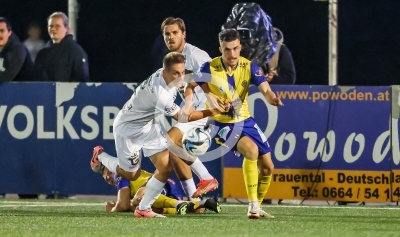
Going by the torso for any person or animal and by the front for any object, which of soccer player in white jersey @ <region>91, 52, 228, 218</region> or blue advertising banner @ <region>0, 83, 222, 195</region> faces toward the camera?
the blue advertising banner

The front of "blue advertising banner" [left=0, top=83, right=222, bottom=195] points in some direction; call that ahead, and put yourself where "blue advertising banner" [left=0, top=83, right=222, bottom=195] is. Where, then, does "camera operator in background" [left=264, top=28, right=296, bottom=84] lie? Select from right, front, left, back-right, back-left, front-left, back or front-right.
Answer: left

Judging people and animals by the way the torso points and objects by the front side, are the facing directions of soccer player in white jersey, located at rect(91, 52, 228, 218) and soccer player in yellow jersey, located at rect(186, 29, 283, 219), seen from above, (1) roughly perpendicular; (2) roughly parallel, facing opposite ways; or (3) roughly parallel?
roughly perpendicular

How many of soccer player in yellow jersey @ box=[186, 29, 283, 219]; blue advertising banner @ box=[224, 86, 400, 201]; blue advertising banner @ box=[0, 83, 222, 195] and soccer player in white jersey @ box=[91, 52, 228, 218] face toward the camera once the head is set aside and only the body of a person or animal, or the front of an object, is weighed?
3

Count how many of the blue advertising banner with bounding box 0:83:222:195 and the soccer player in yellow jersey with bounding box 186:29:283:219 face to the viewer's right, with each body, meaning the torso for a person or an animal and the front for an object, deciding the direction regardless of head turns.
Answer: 0

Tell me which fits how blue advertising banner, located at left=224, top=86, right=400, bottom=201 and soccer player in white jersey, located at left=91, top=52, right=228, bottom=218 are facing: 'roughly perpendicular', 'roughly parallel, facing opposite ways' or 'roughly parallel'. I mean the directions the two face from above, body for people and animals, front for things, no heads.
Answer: roughly perpendicular

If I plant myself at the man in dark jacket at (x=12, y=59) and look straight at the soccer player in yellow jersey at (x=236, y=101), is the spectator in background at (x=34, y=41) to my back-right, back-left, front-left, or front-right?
back-left

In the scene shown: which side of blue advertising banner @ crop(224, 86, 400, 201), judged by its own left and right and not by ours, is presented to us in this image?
front

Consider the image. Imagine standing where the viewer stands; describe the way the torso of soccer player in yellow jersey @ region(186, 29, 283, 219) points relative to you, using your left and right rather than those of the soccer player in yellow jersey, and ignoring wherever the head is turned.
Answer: facing the viewer

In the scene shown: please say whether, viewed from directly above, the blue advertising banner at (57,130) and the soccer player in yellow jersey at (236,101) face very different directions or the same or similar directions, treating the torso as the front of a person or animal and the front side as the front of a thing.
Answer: same or similar directions
